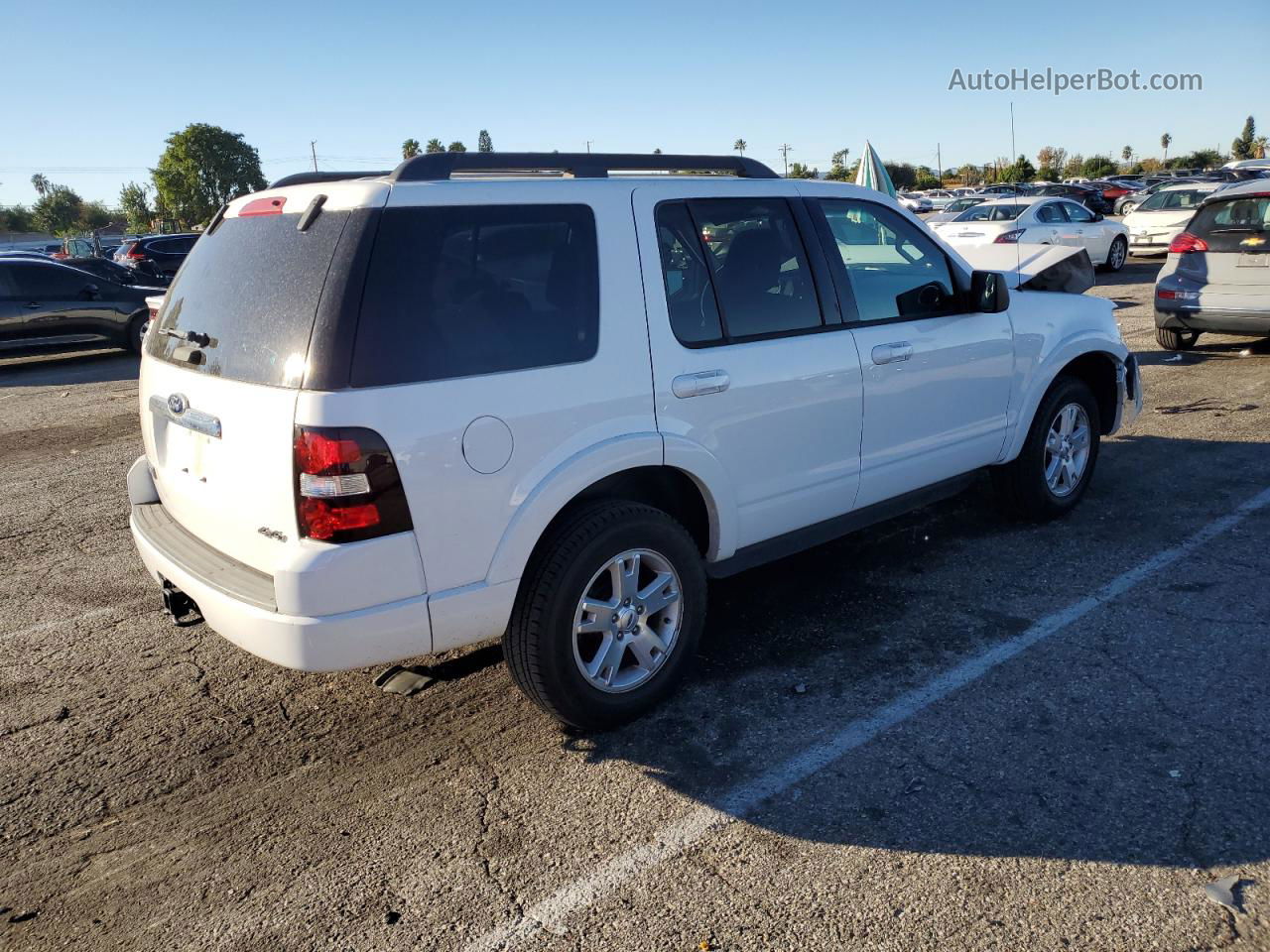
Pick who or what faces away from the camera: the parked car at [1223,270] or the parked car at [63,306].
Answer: the parked car at [1223,270]

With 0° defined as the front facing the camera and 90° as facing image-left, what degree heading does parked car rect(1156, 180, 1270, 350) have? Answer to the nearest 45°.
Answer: approximately 180°

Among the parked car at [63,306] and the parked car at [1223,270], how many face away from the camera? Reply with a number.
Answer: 1

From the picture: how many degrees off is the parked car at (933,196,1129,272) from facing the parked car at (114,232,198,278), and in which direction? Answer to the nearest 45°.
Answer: approximately 135° to its left

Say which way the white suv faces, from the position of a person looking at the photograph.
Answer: facing away from the viewer and to the right of the viewer

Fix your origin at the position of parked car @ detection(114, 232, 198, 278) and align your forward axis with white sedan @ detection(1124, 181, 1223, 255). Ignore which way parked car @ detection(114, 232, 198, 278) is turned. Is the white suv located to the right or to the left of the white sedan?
right
